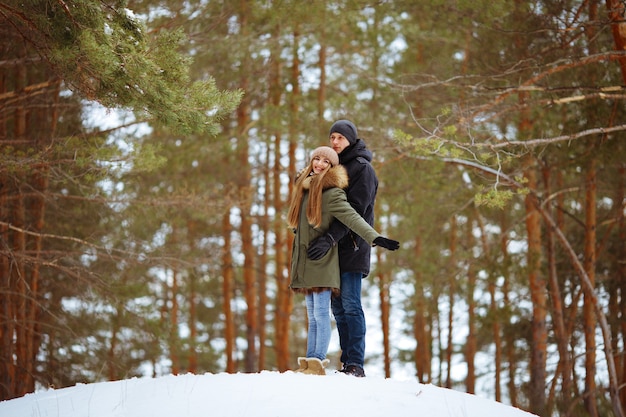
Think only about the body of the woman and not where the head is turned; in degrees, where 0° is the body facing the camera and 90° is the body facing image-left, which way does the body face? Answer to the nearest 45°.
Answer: approximately 45°

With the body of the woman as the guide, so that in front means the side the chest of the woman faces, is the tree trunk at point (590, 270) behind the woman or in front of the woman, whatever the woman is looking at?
behind
